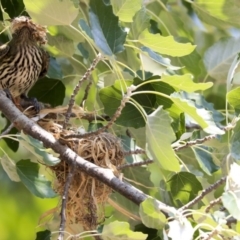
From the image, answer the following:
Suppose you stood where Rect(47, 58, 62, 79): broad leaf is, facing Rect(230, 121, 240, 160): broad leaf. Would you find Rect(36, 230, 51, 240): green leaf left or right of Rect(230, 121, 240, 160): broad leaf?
right

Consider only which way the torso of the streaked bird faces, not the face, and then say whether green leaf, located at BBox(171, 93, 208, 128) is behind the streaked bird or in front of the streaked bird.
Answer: in front

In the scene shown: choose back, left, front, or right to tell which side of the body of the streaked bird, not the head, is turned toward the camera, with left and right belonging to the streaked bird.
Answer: front

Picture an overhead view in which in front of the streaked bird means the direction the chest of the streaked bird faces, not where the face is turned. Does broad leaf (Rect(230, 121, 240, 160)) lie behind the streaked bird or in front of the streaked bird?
in front

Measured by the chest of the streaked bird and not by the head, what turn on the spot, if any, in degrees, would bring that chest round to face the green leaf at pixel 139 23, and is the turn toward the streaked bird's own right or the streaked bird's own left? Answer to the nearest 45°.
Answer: approximately 45° to the streaked bird's own left
